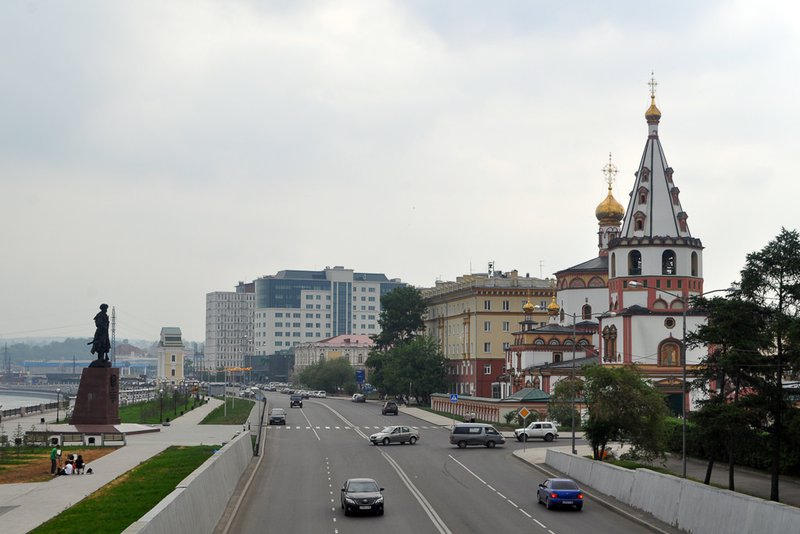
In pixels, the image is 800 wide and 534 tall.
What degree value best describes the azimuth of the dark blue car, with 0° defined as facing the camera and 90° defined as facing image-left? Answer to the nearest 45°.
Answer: approximately 135°

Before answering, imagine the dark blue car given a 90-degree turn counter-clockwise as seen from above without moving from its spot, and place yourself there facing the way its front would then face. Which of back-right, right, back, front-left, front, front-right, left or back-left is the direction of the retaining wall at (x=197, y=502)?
front

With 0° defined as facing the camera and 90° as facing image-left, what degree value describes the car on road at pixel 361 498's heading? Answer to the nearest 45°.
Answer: approximately 0°

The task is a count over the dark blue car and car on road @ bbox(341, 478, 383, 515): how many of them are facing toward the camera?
1

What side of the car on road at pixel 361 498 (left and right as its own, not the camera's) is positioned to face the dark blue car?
left

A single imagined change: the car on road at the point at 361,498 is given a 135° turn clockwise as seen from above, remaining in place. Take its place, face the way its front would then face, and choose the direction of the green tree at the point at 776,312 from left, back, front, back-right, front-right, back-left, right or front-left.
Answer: back-right

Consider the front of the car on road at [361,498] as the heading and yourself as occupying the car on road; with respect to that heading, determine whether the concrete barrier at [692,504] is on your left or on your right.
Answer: on your left
